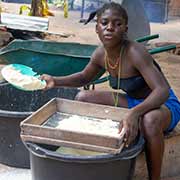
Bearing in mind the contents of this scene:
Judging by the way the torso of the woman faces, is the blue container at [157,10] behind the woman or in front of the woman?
behind

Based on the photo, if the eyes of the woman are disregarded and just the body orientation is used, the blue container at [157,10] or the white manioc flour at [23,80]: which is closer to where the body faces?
the white manioc flour

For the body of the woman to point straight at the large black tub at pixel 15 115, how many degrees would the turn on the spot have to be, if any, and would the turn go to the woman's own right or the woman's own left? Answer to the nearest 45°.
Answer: approximately 90° to the woman's own right

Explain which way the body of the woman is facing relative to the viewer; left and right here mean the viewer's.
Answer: facing the viewer and to the left of the viewer
